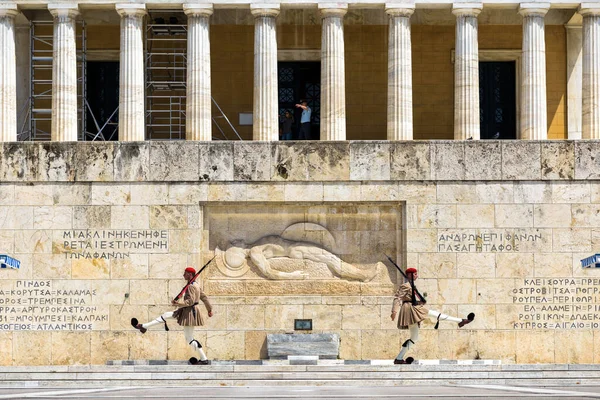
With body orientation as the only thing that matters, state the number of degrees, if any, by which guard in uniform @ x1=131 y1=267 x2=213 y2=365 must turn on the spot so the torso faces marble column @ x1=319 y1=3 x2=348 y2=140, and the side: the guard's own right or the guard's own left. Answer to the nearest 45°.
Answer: approximately 135° to the guard's own right

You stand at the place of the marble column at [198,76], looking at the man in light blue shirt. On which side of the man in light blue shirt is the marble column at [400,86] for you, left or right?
right

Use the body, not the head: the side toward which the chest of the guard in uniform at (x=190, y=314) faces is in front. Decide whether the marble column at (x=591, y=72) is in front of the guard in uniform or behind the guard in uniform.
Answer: behind

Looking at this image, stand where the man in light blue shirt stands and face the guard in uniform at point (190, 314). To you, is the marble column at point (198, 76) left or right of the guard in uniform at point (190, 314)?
right

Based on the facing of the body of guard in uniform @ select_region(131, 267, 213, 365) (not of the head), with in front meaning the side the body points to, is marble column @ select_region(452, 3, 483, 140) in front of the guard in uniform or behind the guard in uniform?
behind

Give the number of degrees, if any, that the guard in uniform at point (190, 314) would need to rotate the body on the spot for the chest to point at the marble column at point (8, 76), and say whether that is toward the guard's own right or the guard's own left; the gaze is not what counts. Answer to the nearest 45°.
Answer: approximately 45° to the guard's own right

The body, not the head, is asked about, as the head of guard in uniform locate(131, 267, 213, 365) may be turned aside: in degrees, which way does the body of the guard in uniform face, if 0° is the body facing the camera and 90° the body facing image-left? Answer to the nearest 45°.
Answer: approximately 90°
